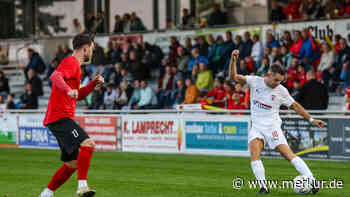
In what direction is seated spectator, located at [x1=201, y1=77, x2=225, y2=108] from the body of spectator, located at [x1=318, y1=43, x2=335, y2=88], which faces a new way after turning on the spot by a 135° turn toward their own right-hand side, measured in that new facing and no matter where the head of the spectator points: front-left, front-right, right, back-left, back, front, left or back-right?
left

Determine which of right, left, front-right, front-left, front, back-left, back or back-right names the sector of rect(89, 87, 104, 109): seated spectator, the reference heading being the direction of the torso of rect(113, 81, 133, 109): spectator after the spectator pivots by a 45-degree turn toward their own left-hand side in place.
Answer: back-right

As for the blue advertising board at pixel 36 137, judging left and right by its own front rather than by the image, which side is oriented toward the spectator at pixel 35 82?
back

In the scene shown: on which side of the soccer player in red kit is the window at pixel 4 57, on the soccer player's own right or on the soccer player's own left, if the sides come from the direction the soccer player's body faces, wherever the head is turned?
on the soccer player's own left

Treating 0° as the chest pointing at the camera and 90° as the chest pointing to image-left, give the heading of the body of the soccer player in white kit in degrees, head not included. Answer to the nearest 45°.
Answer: approximately 0°

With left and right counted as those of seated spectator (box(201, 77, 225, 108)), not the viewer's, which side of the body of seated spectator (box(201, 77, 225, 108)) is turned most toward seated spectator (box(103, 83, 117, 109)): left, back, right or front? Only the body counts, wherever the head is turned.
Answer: right

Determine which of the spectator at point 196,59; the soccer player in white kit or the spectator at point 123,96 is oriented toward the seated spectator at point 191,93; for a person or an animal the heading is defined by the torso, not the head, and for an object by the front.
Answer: the spectator at point 196,59

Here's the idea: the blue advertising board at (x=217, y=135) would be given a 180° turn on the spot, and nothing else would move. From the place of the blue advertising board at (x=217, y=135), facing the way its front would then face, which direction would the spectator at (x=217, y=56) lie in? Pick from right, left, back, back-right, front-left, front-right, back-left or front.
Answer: front

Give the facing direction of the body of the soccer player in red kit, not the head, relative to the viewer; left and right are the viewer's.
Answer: facing to the right of the viewer

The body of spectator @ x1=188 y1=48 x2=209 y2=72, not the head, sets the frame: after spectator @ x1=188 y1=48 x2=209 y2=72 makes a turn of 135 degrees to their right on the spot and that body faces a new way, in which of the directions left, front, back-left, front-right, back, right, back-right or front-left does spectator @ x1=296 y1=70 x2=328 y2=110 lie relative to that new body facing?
back

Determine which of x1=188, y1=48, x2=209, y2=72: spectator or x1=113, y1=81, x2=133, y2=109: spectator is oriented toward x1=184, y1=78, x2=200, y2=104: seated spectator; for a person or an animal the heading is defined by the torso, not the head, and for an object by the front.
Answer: x1=188, y1=48, x2=209, y2=72: spectator

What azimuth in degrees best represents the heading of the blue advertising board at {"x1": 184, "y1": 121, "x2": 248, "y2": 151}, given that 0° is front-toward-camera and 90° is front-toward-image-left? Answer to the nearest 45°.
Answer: approximately 0°

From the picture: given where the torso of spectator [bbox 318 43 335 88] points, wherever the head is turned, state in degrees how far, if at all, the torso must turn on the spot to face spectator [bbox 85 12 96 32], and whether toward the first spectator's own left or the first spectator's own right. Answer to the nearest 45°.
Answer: approximately 90° to the first spectator's own right

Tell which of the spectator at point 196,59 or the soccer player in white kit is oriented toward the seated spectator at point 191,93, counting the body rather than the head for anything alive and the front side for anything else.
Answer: the spectator

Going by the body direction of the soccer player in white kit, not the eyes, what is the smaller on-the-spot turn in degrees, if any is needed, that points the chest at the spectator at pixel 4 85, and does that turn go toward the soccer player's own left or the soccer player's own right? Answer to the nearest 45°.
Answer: approximately 135° to the soccer player's own right
